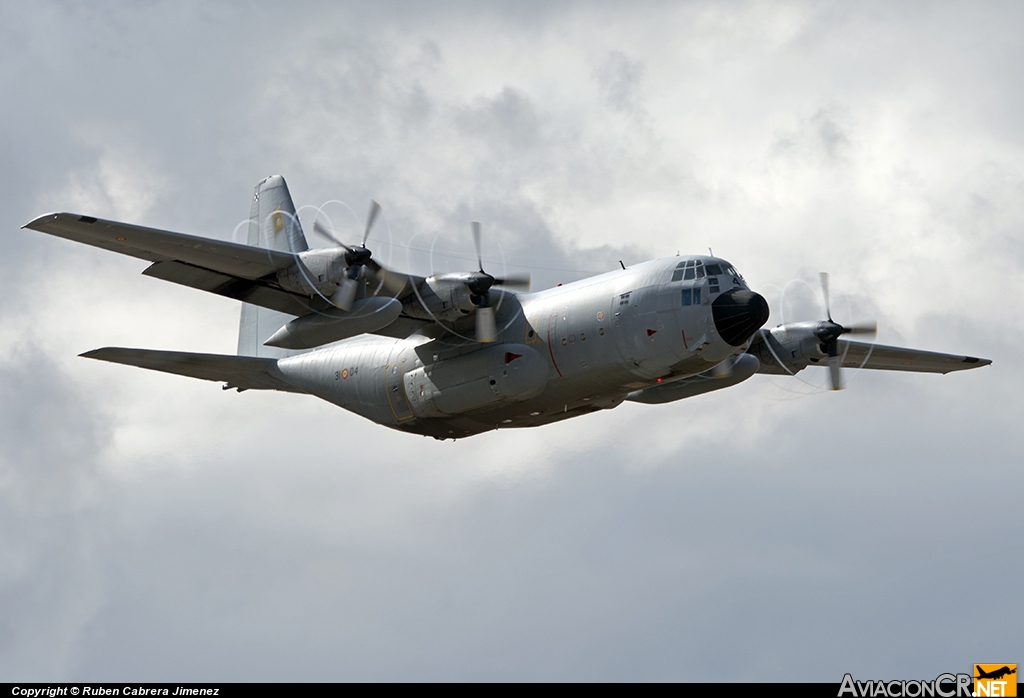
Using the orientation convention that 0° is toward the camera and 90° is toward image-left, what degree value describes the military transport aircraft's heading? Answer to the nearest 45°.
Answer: approximately 315°
